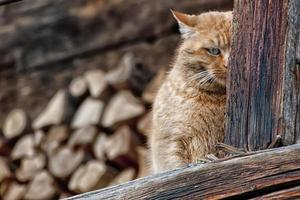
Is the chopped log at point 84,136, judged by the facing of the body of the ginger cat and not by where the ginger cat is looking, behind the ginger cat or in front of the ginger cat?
behind

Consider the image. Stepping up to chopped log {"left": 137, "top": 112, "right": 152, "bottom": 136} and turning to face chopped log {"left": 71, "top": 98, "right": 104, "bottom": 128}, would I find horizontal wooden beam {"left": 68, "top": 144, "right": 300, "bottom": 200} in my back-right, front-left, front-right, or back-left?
back-left

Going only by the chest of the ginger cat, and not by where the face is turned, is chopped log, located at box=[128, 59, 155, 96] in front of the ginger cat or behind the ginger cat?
behind
